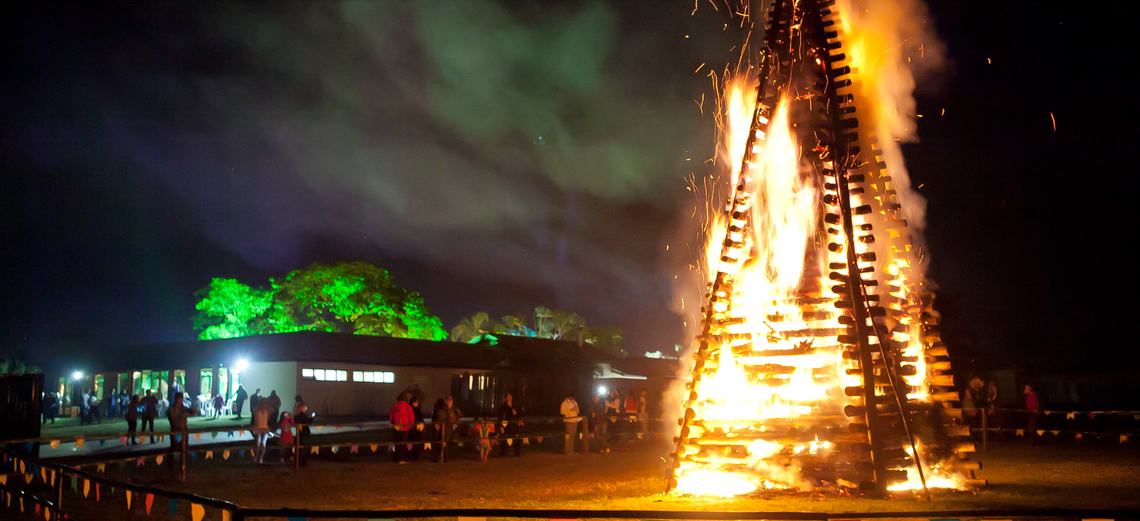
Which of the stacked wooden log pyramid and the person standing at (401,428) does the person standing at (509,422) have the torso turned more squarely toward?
the stacked wooden log pyramid

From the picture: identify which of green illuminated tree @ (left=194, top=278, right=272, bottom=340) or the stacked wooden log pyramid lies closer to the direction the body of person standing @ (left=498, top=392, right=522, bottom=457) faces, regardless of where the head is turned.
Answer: the stacked wooden log pyramid

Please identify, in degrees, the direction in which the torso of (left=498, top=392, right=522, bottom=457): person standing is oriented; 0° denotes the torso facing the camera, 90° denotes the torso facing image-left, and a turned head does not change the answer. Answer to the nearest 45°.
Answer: approximately 315°

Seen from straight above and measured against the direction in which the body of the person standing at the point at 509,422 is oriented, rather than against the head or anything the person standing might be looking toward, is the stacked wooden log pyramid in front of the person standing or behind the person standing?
in front

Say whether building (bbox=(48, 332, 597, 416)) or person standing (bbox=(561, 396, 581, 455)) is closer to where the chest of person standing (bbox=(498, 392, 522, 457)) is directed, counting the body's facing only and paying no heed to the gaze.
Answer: the person standing

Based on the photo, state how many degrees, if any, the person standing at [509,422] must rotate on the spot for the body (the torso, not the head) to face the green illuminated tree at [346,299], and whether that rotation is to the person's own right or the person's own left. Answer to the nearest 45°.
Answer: approximately 135° to the person's own left

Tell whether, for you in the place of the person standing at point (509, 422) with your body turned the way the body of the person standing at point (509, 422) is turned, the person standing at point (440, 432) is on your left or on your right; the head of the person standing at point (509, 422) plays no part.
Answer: on your right

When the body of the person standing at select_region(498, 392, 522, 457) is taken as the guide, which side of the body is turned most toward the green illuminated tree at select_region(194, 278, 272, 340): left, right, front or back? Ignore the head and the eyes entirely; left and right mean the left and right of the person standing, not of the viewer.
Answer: back

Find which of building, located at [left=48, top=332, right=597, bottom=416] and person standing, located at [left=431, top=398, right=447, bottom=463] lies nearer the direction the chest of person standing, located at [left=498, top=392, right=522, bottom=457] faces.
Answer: the person standing

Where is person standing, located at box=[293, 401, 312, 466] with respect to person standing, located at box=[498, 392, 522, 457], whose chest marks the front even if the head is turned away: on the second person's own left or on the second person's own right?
on the second person's own right

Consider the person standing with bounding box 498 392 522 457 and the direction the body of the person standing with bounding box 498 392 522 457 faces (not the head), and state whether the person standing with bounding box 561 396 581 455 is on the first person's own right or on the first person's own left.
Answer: on the first person's own left

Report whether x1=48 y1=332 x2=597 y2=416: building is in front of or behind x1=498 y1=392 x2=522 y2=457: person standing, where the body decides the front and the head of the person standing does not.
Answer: behind
